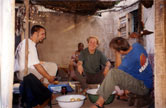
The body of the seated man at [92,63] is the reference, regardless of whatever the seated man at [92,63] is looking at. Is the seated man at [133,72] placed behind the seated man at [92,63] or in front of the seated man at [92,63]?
in front

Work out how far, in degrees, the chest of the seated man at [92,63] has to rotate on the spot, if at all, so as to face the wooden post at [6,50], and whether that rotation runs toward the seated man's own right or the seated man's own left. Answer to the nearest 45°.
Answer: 0° — they already face it

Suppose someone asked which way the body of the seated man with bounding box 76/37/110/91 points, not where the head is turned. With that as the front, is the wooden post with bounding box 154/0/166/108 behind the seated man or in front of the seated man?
in front

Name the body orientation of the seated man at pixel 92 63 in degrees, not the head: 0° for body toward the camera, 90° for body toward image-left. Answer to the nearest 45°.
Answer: approximately 0°
